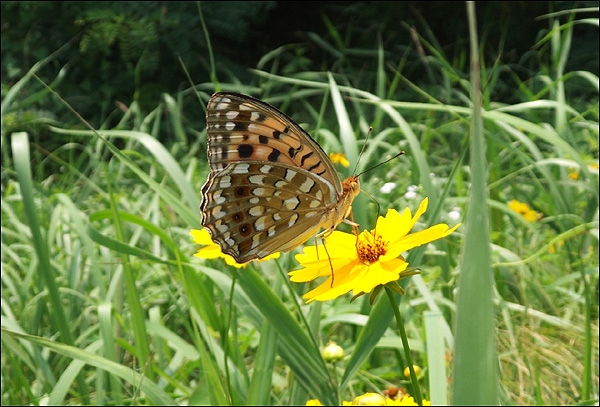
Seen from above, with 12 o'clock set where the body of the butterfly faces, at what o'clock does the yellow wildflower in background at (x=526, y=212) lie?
The yellow wildflower in background is roughly at 10 o'clock from the butterfly.

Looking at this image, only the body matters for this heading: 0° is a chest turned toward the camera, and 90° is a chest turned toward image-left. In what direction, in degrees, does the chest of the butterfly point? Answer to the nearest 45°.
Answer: approximately 270°
